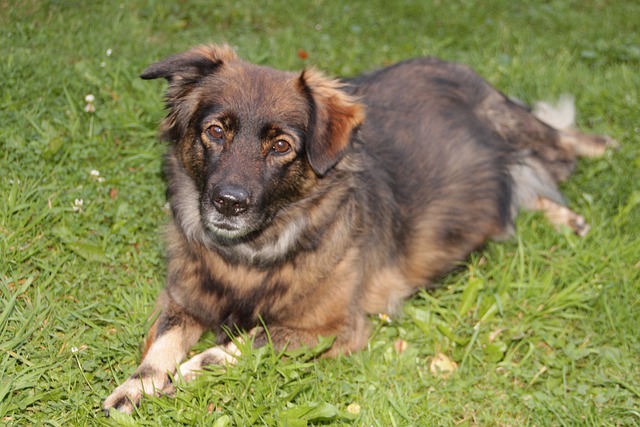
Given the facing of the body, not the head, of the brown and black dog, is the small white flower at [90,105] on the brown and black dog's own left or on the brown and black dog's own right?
on the brown and black dog's own right

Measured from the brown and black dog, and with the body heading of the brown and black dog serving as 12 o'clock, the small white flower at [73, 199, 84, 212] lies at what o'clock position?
The small white flower is roughly at 2 o'clock from the brown and black dog.

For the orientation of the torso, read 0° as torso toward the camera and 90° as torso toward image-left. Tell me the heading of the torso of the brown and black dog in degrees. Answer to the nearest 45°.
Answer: approximately 45°

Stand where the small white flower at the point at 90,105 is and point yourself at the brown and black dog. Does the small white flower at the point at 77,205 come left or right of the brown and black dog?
right
